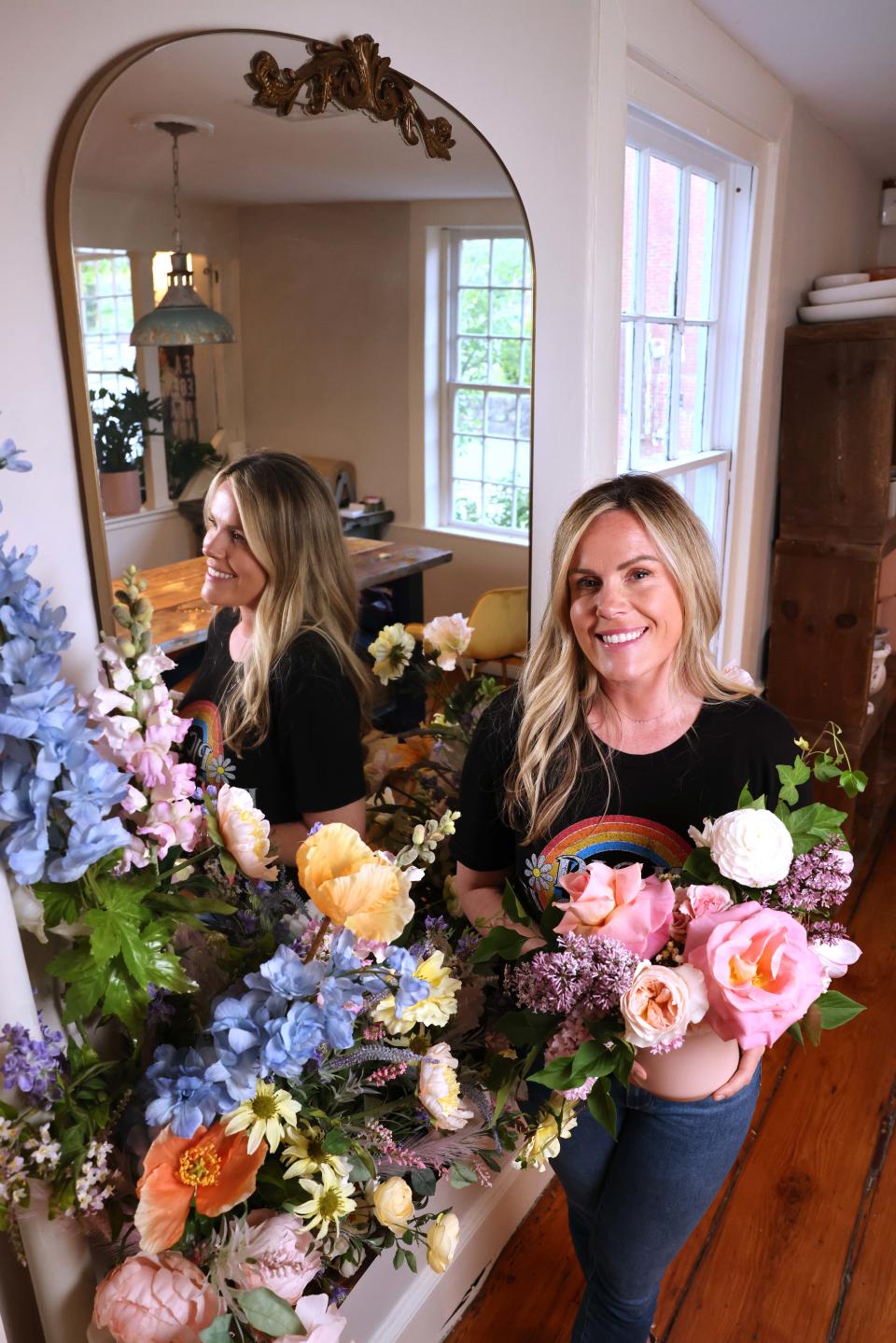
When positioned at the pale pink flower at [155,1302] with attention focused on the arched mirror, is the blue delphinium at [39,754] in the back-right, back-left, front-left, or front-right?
front-left

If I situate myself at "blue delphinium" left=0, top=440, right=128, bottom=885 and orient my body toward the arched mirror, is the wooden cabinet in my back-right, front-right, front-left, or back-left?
front-right

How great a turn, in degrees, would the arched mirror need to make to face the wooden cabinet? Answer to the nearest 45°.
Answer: approximately 90° to its left

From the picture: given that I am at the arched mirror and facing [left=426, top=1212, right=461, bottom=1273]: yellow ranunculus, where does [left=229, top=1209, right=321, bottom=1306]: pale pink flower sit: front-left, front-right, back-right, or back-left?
front-right

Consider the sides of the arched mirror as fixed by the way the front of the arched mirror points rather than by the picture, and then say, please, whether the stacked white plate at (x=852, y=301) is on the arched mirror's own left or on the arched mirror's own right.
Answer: on the arched mirror's own left

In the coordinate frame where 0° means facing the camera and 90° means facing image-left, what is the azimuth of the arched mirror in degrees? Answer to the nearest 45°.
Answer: approximately 315°
